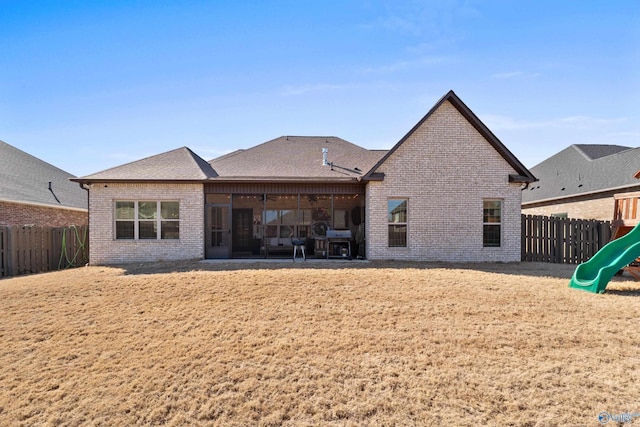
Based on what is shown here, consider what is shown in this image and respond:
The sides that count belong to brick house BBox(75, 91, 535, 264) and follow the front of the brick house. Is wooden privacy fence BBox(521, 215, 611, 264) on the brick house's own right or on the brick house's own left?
on the brick house's own right

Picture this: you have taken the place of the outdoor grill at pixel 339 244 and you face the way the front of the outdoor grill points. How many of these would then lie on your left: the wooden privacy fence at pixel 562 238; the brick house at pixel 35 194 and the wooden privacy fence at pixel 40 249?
1

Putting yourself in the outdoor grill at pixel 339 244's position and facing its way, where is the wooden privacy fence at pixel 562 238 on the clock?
The wooden privacy fence is roughly at 9 o'clock from the outdoor grill.

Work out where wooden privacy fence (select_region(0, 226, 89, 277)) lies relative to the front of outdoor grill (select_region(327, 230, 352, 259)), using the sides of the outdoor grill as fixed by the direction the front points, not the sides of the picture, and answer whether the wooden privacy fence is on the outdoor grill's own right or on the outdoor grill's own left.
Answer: on the outdoor grill's own right

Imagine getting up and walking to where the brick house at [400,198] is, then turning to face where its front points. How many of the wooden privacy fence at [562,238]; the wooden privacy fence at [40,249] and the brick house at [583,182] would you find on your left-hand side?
1

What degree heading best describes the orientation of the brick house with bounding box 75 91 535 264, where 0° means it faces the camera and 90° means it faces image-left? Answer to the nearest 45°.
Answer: approximately 180°

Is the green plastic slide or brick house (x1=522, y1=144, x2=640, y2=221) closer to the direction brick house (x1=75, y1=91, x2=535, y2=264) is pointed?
the brick house

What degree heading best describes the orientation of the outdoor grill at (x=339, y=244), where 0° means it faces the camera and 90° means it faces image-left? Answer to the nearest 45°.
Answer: approximately 0°

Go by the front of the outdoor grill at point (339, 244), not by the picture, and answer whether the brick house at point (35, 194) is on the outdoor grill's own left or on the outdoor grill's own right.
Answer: on the outdoor grill's own right

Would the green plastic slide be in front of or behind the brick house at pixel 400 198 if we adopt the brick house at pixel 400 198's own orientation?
behind
